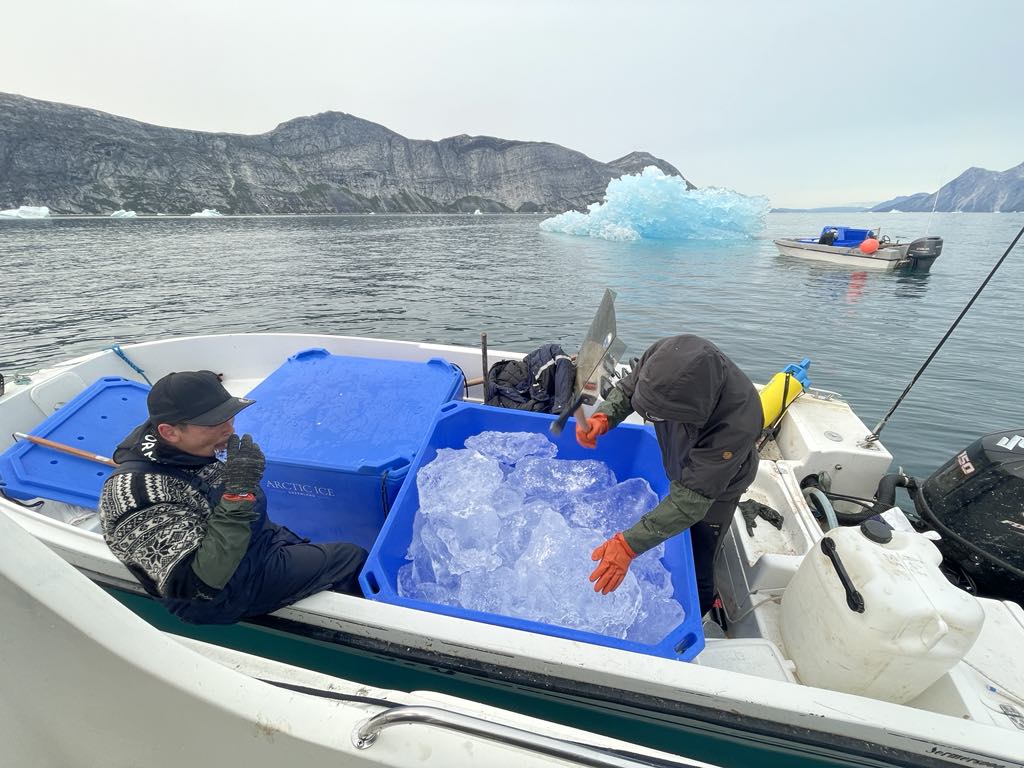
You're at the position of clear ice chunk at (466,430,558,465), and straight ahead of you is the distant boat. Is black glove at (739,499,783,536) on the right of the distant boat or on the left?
right

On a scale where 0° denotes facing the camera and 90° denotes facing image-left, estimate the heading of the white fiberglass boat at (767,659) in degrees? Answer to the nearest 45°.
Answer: approximately 135°

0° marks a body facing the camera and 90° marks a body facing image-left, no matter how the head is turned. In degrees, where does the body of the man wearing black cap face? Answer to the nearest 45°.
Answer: approximately 270°

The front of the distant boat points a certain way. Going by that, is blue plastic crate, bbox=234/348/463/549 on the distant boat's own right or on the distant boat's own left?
on the distant boat's own left

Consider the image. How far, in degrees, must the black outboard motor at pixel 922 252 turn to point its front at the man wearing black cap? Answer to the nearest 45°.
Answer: approximately 90° to its left

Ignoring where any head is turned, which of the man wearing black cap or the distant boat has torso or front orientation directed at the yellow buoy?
the man wearing black cap

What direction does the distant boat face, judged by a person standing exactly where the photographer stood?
facing away from the viewer and to the left of the viewer

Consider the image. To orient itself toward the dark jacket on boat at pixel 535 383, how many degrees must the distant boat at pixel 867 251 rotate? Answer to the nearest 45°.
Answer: approximately 135° to its left

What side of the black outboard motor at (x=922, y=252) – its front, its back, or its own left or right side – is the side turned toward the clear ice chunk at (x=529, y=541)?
left

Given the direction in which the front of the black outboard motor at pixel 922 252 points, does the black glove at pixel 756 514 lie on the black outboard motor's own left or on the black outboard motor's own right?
on the black outboard motor's own left

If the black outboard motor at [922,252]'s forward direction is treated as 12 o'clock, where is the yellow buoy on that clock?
The yellow buoy is roughly at 9 o'clock from the black outboard motor.

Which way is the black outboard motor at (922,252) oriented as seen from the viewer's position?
to the viewer's left
